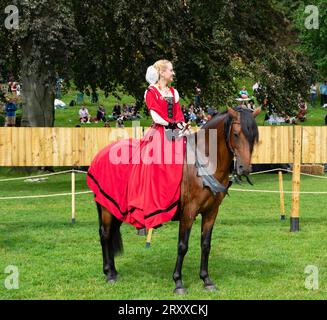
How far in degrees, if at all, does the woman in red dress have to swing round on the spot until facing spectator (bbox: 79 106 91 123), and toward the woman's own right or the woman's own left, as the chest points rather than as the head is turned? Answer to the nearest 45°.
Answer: approximately 135° to the woman's own left

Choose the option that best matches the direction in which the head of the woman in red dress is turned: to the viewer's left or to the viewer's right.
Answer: to the viewer's right

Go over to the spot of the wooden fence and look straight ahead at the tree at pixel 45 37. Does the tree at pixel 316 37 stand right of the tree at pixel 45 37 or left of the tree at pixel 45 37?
right

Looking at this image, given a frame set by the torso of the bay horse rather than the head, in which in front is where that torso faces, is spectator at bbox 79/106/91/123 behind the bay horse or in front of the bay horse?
behind

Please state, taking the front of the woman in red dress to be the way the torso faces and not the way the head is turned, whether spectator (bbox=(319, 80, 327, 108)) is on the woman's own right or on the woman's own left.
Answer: on the woman's own left

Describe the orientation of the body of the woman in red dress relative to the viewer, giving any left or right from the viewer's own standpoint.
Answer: facing the viewer and to the right of the viewer
